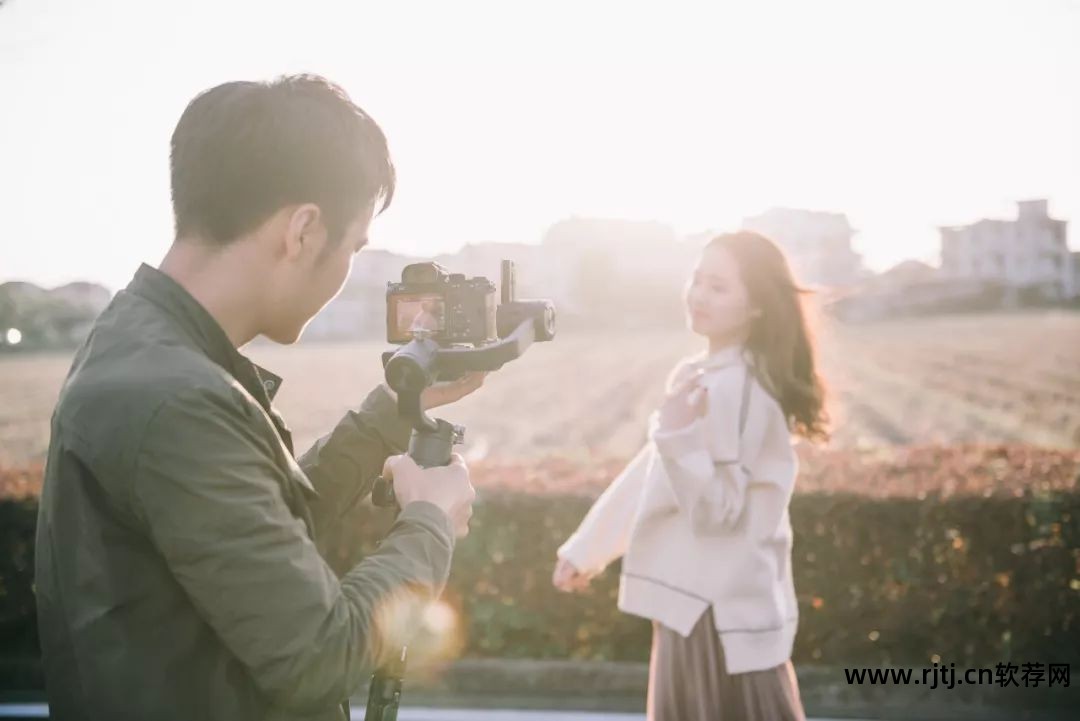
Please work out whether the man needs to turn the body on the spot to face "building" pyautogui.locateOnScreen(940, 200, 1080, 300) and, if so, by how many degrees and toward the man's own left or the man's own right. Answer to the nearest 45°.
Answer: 0° — they already face it

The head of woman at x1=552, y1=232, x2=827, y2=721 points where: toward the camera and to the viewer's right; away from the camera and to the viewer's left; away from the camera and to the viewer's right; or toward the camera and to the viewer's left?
toward the camera and to the viewer's left

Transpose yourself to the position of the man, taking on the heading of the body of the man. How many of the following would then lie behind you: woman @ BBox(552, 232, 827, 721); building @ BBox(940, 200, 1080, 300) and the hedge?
0

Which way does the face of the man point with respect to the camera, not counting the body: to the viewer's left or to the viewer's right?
to the viewer's right

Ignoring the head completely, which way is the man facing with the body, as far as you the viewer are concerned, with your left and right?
facing away from the viewer and to the right of the viewer

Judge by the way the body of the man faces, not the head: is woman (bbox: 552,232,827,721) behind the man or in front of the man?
in front

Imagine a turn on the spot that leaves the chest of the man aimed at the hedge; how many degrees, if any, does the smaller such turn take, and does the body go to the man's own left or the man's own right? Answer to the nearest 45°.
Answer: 0° — they already face it
